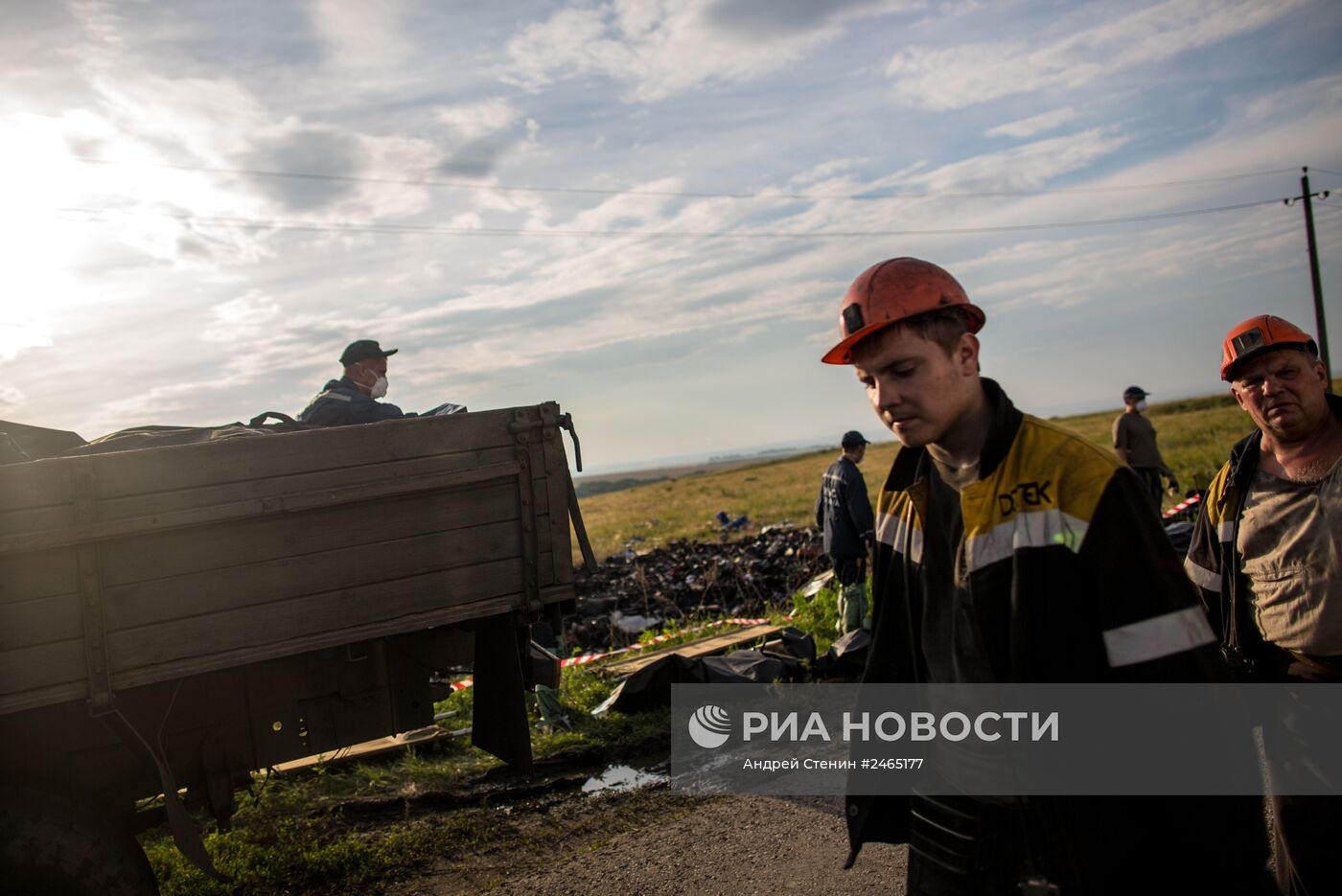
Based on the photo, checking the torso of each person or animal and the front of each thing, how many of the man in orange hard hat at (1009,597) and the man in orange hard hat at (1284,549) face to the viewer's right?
0

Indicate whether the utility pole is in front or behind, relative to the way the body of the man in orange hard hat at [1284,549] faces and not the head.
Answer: behind

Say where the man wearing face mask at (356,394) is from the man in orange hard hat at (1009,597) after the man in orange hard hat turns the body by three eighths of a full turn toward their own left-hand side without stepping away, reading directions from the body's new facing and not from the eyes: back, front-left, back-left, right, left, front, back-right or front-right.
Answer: back-left

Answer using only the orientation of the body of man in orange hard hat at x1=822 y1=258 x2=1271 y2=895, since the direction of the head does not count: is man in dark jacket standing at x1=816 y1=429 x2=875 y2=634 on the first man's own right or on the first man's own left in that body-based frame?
on the first man's own right

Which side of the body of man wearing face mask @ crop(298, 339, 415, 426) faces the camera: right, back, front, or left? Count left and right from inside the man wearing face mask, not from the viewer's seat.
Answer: right

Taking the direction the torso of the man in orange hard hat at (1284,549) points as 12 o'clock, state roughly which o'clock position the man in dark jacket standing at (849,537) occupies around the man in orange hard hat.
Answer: The man in dark jacket standing is roughly at 5 o'clock from the man in orange hard hat.

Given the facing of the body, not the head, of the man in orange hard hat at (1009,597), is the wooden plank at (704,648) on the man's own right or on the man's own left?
on the man's own right

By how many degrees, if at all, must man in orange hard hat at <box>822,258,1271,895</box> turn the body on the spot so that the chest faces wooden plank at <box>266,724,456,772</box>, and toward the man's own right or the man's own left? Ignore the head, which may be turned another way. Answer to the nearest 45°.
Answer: approximately 90° to the man's own right

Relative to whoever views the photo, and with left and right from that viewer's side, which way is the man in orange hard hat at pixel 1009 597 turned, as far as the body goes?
facing the viewer and to the left of the viewer

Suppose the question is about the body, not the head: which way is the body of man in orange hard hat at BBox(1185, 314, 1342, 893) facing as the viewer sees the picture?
toward the camera

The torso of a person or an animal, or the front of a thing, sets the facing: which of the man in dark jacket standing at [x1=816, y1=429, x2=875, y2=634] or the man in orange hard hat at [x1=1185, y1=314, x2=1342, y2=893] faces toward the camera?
the man in orange hard hat

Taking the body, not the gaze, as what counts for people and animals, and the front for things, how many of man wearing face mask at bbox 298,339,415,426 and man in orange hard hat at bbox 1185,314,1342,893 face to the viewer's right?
1

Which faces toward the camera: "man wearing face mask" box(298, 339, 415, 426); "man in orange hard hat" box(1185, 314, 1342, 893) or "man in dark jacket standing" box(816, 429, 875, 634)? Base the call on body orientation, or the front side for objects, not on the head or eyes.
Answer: the man in orange hard hat

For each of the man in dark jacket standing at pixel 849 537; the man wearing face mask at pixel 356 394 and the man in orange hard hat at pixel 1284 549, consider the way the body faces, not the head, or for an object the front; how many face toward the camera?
1
